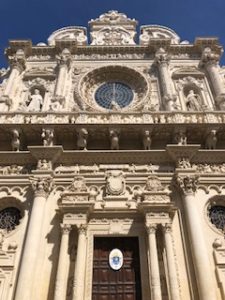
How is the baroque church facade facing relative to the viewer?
toward the camera
